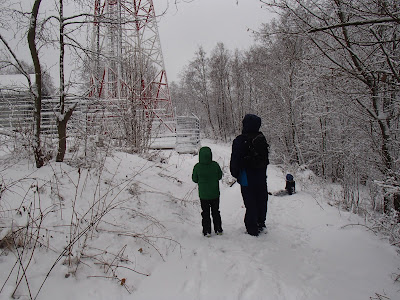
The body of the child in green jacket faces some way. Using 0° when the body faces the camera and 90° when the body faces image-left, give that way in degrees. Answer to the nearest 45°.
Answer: approximately 180°

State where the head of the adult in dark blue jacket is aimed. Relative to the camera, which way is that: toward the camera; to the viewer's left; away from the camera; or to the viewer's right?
away from the camera

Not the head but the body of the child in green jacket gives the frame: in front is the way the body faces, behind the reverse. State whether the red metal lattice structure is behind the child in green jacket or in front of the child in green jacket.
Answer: in front
